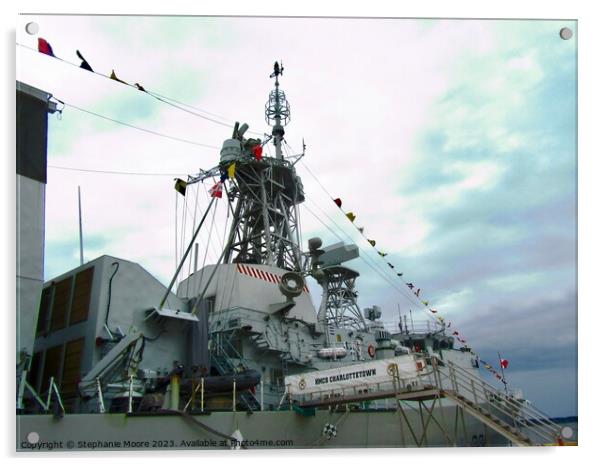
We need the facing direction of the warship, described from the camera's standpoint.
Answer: facing away from the viewer and to the right of the viewer
